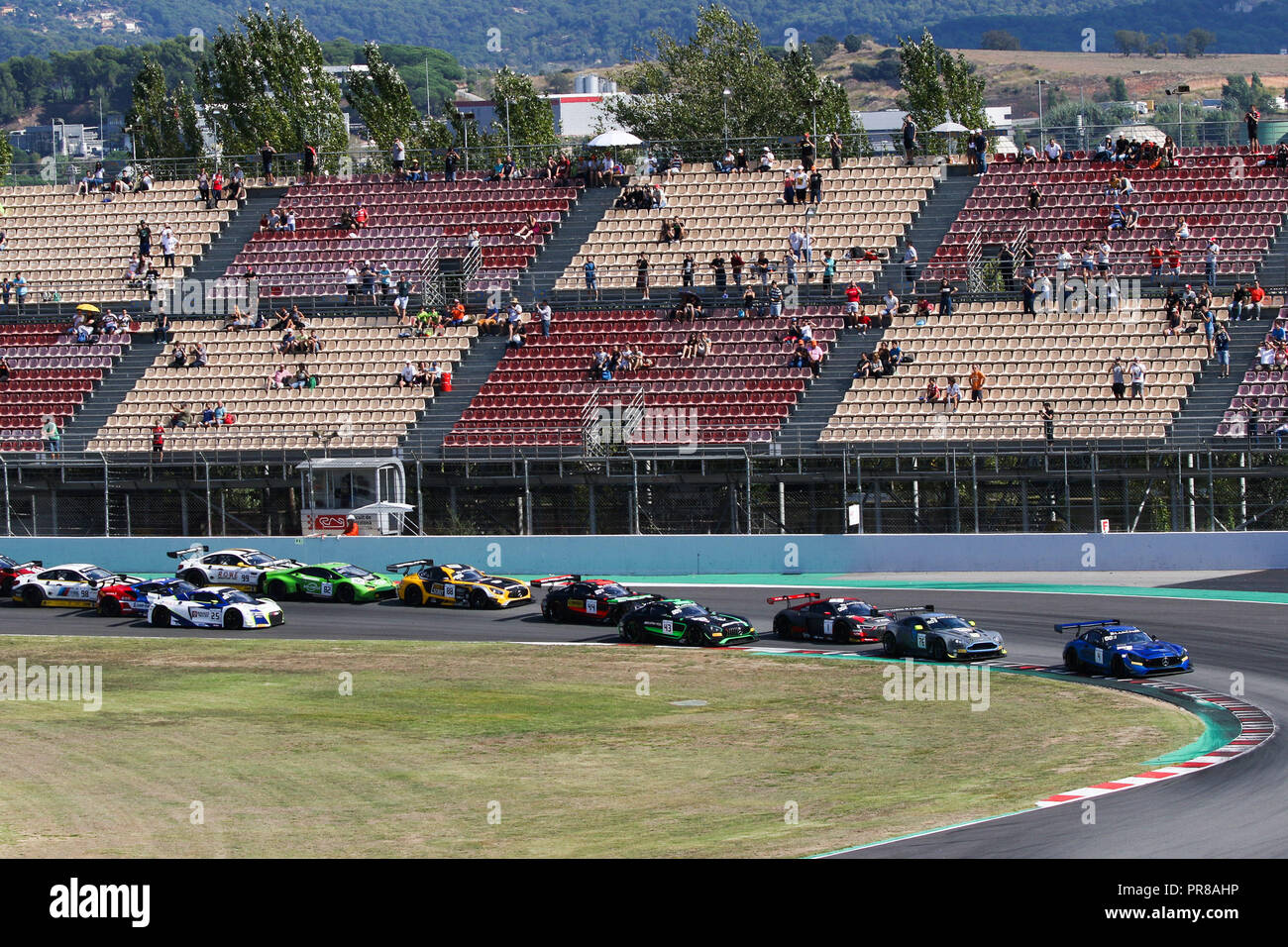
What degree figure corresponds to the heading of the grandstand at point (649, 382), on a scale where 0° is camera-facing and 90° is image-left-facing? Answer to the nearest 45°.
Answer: approximately 0°

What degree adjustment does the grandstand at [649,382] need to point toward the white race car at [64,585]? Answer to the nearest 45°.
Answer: approximately 45° to its right

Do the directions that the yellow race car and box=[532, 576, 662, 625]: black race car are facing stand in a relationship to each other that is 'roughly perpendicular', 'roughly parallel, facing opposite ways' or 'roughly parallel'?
roughly parallel

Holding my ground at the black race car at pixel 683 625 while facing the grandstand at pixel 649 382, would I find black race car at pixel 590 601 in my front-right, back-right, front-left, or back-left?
front-left

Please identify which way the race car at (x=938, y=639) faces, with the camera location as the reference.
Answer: facing the viewer and to the right of the viewer

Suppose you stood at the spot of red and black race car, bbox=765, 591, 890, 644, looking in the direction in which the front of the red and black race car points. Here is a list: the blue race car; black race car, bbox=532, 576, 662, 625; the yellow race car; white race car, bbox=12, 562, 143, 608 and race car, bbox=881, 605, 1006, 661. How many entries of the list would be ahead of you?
2

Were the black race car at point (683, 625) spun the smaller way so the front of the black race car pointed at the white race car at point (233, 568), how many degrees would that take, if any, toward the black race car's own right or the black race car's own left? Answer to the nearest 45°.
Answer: approximately 180°

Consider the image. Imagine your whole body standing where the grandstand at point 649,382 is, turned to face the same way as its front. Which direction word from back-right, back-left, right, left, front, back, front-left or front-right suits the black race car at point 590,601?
front

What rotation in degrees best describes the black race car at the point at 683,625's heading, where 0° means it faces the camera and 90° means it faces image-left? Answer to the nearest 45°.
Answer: approximately 315°

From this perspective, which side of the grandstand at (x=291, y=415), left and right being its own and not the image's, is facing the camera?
front

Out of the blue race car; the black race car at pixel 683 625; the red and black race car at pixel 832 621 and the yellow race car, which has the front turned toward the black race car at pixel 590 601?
the yellow race car

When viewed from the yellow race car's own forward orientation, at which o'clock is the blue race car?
The blue race car is roughly at 12 o'clock from the yellow race car.

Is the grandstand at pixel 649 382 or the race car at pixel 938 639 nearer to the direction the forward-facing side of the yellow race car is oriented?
the race car

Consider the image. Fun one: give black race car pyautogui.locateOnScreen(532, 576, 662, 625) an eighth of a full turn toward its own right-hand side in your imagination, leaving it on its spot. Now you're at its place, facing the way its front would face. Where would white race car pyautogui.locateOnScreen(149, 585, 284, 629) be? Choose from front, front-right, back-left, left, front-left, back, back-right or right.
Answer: right

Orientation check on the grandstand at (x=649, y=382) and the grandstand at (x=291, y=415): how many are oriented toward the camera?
2

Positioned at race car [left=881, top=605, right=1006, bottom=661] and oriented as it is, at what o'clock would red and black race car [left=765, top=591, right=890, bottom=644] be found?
The red and black race car is roughly at 6 o'clock from the race car.

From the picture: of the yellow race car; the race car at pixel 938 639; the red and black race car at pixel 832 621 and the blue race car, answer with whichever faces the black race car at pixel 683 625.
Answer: the yellow race car

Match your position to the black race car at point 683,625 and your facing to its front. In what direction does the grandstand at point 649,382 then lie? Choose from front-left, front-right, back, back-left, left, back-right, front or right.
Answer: back-left

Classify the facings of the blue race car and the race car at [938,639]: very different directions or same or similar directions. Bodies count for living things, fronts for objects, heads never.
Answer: same or similar directions

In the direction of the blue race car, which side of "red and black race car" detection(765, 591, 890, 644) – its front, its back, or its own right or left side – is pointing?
front
